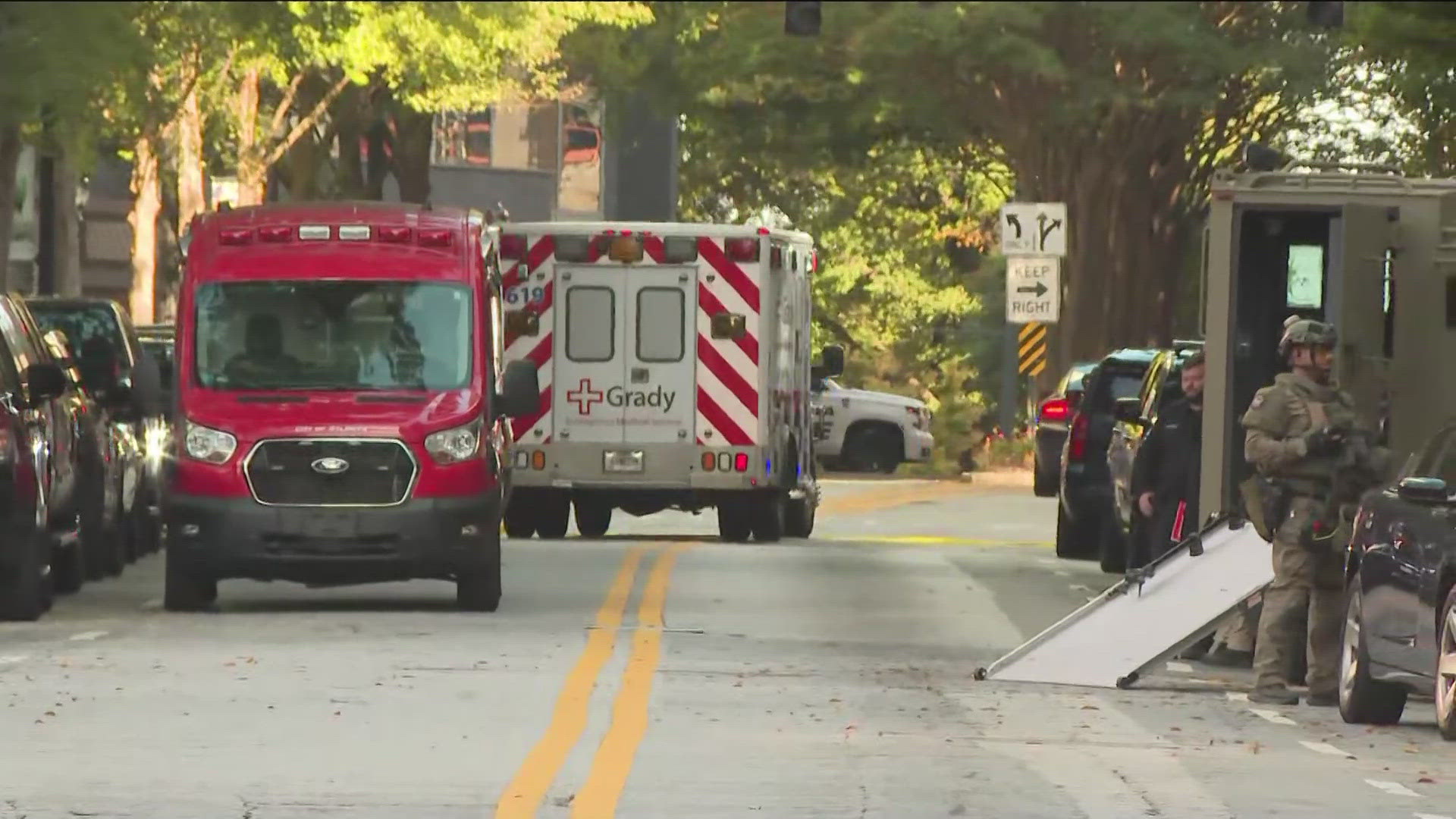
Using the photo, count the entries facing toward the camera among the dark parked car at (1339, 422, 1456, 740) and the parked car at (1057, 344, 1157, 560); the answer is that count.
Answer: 0

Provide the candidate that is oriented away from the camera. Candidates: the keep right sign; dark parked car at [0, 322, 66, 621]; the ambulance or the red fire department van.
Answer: the ambulance

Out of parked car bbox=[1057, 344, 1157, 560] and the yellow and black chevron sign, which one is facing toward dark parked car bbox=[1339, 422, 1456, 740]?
the yellow and black chevron sign

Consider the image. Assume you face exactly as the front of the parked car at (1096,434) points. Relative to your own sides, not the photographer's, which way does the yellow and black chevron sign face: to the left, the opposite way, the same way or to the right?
the opposite way

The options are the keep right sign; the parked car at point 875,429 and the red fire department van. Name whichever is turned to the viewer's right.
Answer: the parked car

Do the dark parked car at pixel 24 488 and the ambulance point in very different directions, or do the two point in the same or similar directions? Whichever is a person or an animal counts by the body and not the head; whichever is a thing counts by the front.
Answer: very different directions

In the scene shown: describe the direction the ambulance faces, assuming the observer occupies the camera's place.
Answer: facing away from the viewer

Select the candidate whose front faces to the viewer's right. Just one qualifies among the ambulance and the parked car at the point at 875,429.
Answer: the parked car

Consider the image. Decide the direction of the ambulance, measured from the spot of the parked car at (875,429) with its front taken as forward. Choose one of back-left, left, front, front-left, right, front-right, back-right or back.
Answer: right

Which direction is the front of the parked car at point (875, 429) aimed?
to the viewer's right

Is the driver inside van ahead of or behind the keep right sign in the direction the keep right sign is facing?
ahead

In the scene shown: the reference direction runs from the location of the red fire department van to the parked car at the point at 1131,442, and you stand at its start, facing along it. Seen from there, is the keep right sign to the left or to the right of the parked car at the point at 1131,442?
left

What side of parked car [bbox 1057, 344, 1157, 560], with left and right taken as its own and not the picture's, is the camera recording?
back

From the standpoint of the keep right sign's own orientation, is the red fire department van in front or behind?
in front

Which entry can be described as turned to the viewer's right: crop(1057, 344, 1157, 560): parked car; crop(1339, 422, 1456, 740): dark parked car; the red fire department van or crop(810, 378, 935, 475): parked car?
crop(810, 378, 935, 475): parked car

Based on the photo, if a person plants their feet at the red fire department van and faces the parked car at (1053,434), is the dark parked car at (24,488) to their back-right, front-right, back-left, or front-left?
back-left

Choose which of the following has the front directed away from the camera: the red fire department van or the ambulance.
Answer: the ambulance

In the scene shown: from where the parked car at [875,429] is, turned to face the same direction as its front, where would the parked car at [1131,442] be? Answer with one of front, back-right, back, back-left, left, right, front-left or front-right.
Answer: right

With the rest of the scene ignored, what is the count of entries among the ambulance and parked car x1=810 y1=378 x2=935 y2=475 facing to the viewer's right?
1

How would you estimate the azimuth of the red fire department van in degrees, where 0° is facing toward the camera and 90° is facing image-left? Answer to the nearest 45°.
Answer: approximately 0°
